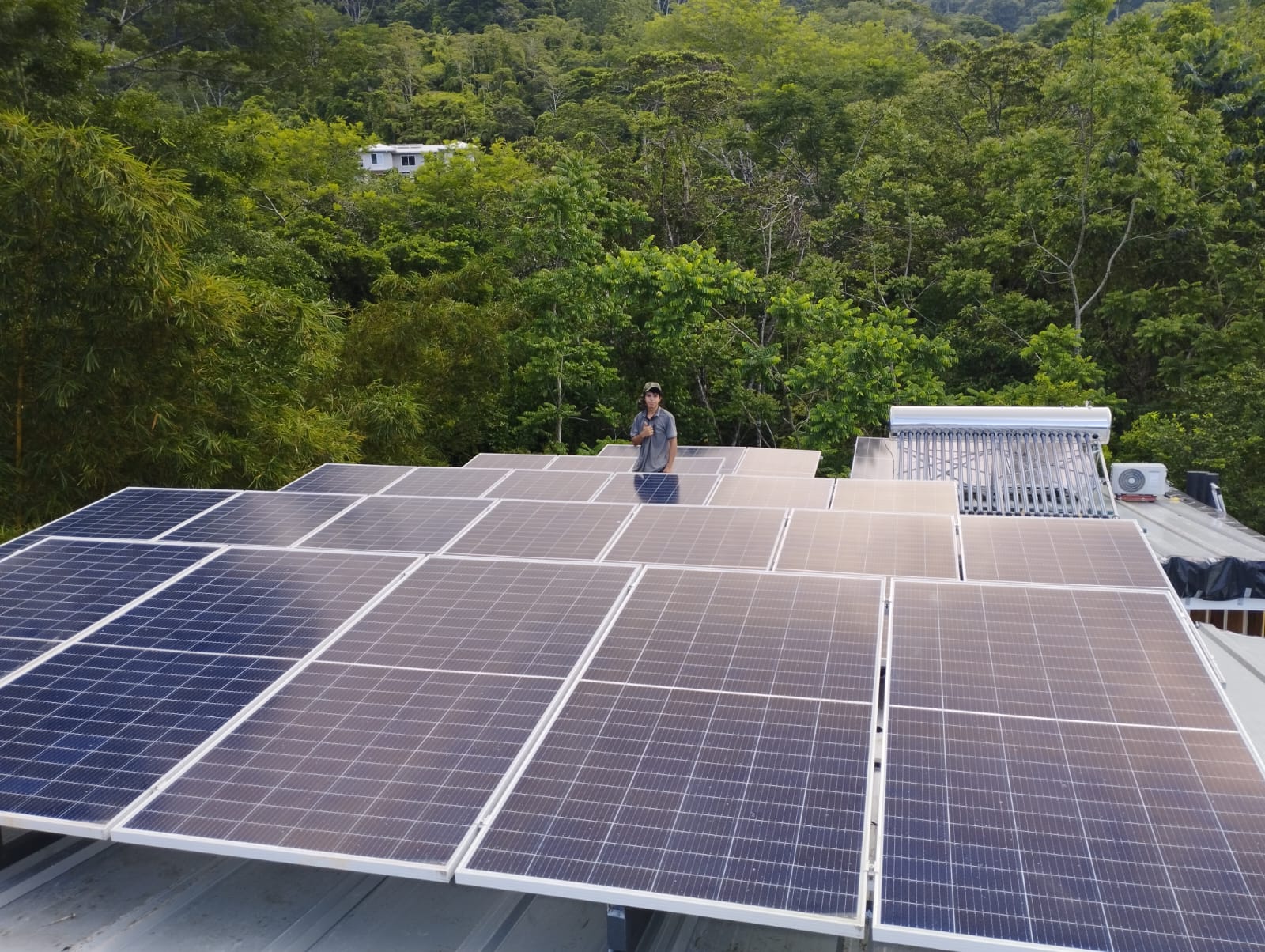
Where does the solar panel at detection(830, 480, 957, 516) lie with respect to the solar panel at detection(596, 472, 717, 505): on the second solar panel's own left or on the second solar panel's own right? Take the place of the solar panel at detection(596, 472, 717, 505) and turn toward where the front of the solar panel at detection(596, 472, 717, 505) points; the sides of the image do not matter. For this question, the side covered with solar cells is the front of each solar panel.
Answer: on the second solar panel's own left

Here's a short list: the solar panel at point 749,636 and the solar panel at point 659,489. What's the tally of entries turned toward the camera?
2

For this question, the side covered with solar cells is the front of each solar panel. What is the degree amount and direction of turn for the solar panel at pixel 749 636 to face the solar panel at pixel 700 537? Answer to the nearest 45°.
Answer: approximately 180°

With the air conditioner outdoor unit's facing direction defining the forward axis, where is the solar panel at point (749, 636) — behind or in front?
in front

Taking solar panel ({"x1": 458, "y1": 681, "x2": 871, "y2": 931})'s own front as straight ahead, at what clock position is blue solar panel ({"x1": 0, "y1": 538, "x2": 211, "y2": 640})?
The blue solar panel is roughly at 4 o'clock from the solar panel.

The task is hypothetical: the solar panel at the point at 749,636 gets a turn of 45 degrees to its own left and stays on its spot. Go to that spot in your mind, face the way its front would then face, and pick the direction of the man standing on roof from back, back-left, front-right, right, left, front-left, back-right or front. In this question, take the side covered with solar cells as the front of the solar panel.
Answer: back-left

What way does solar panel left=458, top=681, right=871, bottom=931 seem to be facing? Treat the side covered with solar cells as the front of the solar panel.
toward the camera

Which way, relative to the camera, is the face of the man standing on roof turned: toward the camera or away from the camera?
toward the camera

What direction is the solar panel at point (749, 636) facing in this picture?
toward the camera

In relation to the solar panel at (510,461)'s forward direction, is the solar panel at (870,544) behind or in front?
in front

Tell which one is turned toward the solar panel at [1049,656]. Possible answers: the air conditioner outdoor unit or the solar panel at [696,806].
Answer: the air conditioner outdoor unit

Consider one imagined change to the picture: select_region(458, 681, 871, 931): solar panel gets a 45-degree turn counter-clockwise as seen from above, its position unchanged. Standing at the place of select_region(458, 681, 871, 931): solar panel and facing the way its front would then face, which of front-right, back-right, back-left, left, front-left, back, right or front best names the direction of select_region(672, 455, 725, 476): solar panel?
back-left

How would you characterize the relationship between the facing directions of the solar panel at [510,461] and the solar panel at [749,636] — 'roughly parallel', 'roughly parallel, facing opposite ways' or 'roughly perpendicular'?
roughly parallel

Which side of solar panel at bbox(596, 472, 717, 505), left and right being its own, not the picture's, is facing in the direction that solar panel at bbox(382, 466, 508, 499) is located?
right

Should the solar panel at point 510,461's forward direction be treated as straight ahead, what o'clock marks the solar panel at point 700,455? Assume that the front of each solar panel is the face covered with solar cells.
the solar panel at point 700,455 is roughly at 9 o'clock from the solar panel at point 510,461.

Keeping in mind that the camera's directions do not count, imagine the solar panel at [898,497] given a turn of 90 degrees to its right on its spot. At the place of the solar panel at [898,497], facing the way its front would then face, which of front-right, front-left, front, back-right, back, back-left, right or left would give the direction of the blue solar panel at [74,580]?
front-left

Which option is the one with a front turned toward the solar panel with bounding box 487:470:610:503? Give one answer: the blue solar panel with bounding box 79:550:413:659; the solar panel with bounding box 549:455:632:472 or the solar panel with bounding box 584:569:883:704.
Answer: the solar panel with bounding box 549:455:632:472

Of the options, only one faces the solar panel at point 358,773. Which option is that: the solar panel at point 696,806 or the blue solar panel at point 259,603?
the blue solar panel
